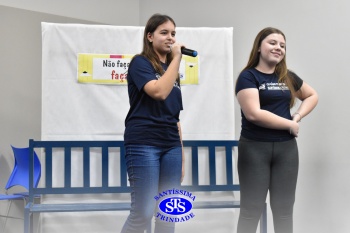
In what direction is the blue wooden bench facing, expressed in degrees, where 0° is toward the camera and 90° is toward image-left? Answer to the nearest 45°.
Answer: approximately 0°

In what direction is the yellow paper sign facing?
toward the camera

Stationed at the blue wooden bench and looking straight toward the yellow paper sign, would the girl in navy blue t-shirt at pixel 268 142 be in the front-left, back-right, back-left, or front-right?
back-right

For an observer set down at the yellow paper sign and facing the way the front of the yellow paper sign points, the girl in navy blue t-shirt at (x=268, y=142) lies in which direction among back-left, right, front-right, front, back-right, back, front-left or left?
front-left

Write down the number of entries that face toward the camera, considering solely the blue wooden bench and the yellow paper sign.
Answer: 2
